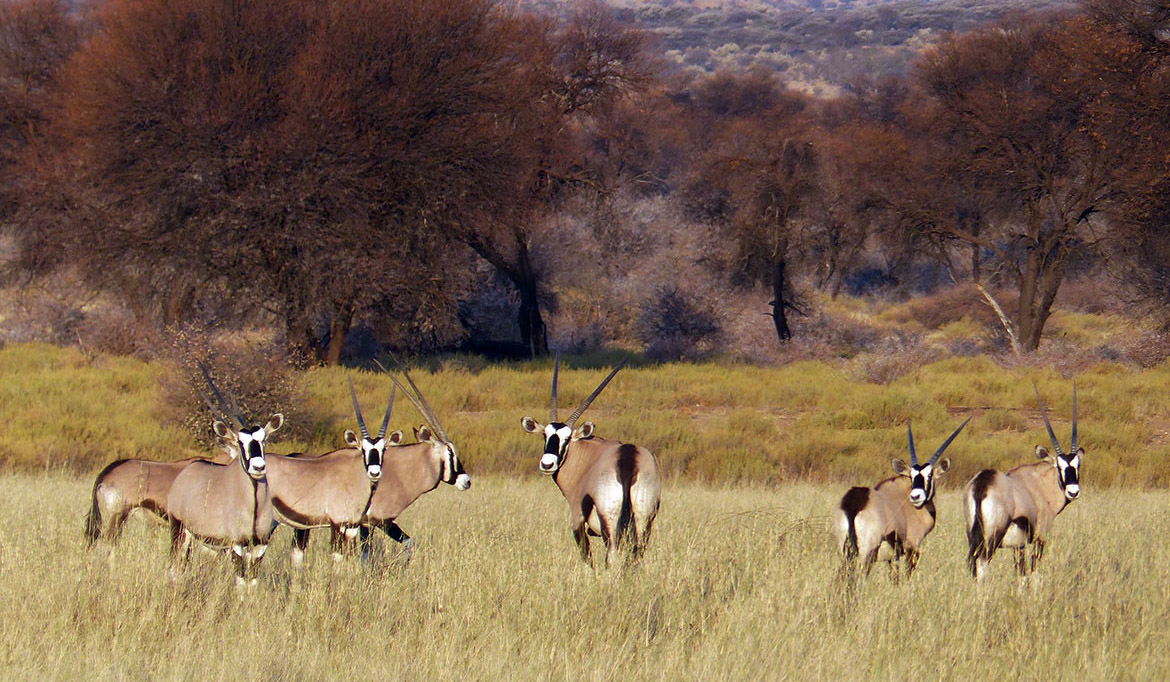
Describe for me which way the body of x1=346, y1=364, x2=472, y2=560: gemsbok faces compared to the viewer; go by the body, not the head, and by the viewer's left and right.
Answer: facing to the right of the viewer

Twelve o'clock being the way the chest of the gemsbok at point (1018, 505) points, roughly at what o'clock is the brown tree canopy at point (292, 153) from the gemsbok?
The brown tree canopy is roughly at 9 o'clock from the gemsbok.

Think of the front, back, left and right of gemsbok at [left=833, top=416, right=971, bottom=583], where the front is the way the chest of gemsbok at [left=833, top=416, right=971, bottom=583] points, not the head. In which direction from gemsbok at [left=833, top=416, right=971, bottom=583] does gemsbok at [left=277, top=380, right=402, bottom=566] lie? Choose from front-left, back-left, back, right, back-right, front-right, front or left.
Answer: back-left

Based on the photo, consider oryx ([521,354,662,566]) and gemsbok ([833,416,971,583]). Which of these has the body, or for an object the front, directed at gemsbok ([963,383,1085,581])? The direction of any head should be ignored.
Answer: gemsbok ([833,416,971,583])

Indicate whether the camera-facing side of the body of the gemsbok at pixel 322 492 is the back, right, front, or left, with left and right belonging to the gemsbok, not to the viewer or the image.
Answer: right

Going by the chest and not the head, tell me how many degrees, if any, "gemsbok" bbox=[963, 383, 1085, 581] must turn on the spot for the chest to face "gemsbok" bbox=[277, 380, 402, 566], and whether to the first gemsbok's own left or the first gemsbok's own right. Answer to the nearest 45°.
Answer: approximately 135° to the first gemsbok's own left

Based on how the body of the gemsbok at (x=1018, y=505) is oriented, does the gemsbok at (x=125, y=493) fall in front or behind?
behind

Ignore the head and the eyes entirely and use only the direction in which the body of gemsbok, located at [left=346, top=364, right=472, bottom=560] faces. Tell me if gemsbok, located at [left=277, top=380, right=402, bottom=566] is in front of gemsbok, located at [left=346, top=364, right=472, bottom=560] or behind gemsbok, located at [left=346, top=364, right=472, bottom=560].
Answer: behind

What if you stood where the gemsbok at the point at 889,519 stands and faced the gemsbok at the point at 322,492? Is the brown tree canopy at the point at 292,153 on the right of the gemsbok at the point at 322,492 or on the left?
right

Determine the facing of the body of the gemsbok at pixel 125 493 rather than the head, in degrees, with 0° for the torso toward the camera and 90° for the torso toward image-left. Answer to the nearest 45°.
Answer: approximately 270°

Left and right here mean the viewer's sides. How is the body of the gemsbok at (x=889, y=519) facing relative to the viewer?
facing away from the viewer and to the right of the viewer
